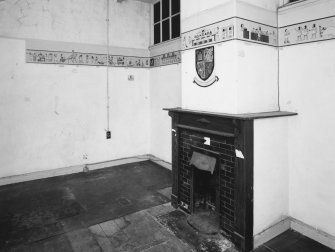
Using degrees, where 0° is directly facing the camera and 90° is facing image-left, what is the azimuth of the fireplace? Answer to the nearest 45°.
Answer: approximately 45°

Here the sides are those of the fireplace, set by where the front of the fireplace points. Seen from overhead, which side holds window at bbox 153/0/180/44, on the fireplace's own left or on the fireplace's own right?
on the fireplace's own right
